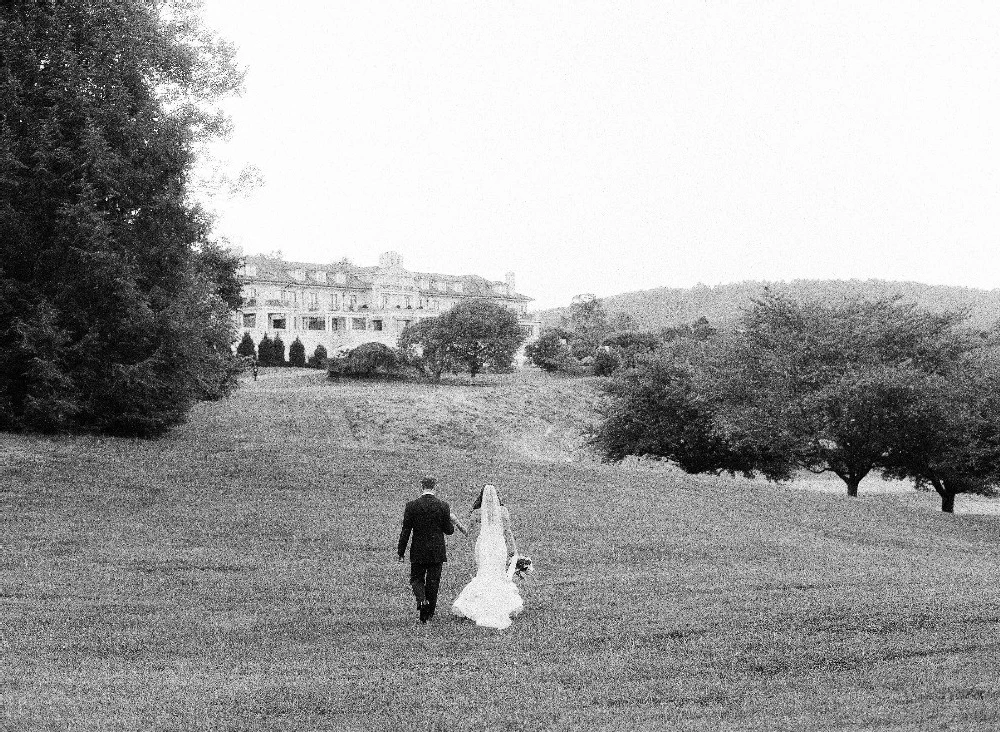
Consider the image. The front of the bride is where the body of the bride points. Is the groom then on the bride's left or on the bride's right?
on the bride's left

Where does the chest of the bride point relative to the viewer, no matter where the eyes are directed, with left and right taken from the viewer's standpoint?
facing away from the viewer

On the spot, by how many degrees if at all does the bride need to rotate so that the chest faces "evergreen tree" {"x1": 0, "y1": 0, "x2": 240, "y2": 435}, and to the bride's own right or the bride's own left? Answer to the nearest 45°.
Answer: approximately 45° to the bride's own left

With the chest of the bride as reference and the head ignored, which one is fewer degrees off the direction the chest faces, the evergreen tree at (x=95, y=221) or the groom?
the evergreen tree

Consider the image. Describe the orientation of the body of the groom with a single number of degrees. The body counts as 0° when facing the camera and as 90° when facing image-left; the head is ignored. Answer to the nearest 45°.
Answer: approximately 180°

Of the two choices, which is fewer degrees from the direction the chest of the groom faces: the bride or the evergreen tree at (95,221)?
the evergreen tree

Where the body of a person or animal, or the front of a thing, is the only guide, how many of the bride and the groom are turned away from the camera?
2

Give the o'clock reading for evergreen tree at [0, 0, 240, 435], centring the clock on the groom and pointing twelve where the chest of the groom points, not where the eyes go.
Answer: The evergreen tree is roughly at 11 o'clock from the groom.

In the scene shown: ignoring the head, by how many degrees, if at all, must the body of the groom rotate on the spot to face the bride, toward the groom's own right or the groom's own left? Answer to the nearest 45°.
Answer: approximately 90° to the groom's own right
